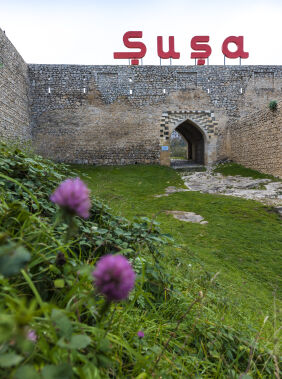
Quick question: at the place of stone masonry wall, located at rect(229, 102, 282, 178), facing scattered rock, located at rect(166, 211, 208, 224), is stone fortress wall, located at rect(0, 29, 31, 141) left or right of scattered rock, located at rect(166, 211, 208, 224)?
right

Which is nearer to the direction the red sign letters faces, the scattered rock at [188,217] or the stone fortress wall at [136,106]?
the scattered rock

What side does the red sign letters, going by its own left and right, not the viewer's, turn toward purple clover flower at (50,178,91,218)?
front

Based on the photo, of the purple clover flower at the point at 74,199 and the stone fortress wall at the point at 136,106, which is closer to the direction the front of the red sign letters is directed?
the purple clover flower

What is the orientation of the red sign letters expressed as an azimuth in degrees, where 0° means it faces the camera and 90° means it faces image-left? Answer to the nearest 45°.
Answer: approximately 0°

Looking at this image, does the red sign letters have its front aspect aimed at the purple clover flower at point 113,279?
yes

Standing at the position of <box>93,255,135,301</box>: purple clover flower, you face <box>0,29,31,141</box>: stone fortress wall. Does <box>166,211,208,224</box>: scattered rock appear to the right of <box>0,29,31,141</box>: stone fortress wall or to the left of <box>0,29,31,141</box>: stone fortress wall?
right

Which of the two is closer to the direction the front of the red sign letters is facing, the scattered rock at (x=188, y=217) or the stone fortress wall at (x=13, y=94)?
the scattered rock

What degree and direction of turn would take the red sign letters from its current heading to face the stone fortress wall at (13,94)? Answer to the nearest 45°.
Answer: approximately 45° to its right

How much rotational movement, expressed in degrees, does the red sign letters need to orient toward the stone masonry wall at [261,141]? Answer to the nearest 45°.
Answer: approximately 45° to its left

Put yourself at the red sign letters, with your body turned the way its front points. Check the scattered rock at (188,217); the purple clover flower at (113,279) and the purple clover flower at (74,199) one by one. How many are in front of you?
3

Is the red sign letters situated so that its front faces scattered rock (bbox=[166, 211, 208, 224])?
yes
